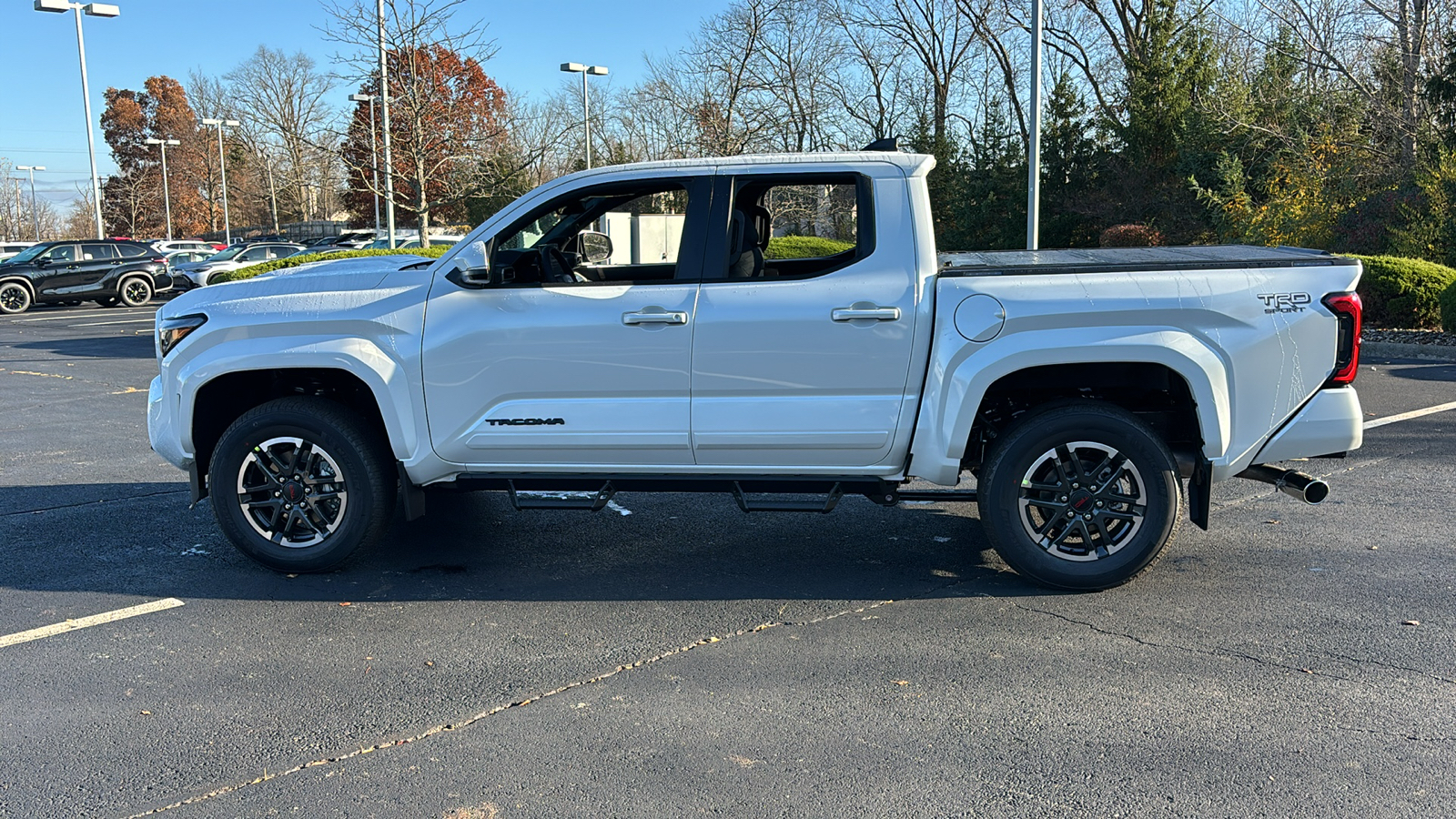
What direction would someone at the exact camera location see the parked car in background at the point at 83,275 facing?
facing to the left of the viewer

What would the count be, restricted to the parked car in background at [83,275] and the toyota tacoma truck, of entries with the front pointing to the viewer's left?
2

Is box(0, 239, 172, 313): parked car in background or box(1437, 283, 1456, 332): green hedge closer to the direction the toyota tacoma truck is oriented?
the parked car in background

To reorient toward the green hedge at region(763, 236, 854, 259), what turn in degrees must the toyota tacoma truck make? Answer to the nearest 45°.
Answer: approximately 90° to its right

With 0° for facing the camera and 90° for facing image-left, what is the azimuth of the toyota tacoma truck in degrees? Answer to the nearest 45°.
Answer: approximately 90°

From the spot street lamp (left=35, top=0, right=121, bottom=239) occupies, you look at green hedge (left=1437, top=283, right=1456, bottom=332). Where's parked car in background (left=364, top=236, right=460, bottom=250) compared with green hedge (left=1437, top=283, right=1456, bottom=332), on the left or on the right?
left

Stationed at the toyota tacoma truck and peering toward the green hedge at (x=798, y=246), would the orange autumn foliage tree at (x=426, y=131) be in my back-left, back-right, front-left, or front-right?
front-left

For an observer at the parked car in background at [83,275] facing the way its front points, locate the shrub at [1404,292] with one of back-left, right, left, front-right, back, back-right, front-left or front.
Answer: back-left

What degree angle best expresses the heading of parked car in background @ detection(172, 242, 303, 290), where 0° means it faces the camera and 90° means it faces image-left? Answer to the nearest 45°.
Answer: approximately 45°
